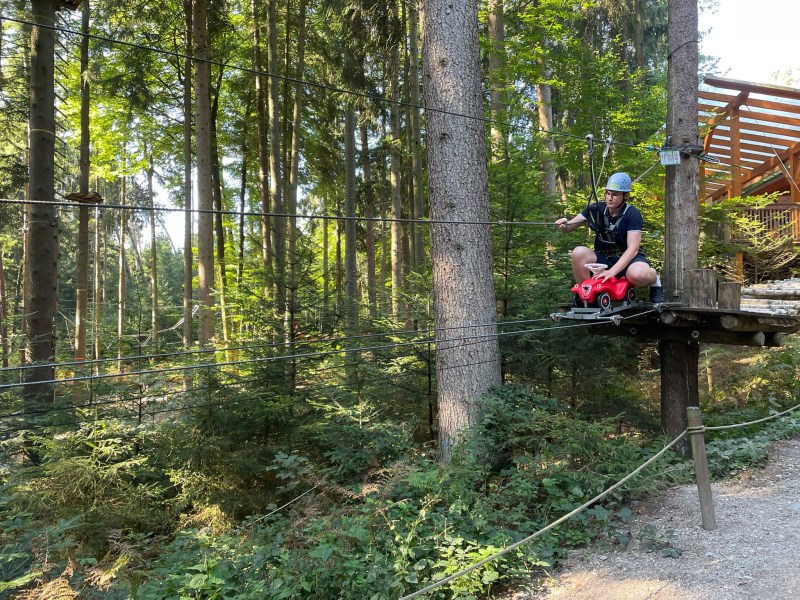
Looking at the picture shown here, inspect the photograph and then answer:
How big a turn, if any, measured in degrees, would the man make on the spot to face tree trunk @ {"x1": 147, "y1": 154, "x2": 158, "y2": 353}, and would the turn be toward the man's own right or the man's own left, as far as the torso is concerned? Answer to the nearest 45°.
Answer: approximately 90° to the man's own right

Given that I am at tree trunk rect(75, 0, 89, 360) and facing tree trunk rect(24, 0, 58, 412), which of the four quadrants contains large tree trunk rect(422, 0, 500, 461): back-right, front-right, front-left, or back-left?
front-left

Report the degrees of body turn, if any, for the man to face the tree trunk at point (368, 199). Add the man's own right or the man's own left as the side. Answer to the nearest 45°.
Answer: approximately 90° to the man's own right

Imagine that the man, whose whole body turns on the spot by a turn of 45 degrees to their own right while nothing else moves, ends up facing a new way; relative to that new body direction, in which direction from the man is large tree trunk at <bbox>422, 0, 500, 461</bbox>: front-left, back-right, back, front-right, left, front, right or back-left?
front

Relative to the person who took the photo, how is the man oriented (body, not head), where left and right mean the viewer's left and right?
facing the viewer and to the left of the viewer

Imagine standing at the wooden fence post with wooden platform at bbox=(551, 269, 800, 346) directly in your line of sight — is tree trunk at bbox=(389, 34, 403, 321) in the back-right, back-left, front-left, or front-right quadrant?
front-left

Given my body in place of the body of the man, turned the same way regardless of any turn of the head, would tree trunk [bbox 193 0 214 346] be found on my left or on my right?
on my right

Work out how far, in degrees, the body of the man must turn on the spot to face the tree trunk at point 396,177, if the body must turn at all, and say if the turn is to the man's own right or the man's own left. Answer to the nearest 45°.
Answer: approximately 90° to the man's own right

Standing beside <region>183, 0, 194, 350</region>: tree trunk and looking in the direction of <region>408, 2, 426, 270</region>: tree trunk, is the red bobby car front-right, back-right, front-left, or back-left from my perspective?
front-right

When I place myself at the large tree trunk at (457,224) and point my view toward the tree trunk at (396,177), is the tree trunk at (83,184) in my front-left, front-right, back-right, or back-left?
front-left

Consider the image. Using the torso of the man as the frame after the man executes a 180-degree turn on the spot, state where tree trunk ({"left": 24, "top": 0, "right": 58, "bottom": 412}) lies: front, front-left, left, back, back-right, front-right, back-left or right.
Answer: back-left

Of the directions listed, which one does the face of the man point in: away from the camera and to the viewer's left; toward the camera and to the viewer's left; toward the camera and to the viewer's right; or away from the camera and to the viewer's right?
toward the camera and to the viewer's left
